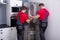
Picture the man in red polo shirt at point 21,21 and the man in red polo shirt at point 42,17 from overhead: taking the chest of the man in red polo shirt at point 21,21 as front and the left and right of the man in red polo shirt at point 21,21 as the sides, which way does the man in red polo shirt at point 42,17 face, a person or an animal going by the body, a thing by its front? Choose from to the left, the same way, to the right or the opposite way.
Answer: to the left

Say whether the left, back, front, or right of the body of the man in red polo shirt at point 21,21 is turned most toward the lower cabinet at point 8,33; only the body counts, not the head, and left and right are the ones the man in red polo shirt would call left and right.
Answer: back

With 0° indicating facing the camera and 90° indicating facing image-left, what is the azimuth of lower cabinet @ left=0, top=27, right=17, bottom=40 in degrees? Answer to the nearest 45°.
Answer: approximately 0°
